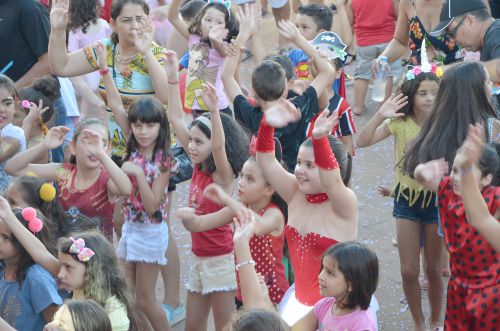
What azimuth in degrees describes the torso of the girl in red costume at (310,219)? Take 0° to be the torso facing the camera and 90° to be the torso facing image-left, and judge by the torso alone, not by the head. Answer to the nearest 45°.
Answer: approximately 45°

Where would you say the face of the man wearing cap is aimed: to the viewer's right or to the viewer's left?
to the viewer's left

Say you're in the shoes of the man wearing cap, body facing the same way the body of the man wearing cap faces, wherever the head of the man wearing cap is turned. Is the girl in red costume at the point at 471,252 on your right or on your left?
on your left

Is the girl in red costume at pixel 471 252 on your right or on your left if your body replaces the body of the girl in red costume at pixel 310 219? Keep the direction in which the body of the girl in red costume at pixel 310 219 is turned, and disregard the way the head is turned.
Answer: on your left

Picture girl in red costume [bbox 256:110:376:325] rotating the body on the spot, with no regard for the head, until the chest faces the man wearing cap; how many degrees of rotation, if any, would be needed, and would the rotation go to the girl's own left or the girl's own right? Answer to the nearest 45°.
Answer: approximately 180°

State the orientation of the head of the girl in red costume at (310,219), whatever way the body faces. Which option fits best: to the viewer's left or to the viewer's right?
to the viewer's left
